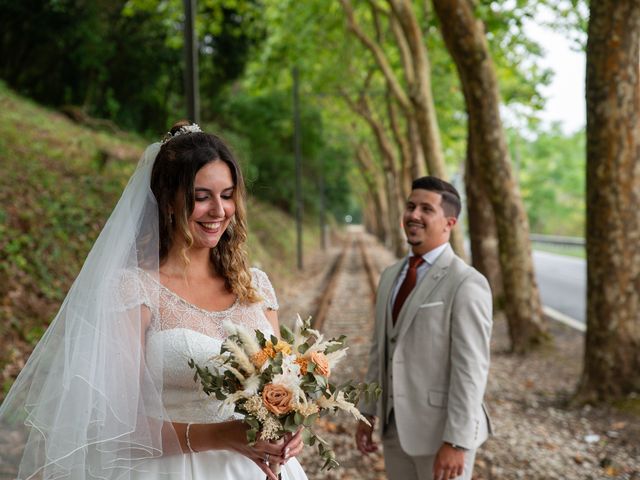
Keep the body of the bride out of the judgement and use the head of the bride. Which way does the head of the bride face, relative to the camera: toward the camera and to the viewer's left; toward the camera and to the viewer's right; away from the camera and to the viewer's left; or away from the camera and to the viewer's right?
toward the camera and to the viewer's right

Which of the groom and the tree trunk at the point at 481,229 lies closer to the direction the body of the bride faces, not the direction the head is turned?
the groom

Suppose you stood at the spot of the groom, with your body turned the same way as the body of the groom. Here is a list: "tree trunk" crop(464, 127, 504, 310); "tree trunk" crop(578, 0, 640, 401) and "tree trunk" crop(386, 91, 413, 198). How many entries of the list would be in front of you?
0

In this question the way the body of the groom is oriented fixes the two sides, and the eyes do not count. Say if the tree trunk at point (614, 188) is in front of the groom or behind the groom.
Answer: behind

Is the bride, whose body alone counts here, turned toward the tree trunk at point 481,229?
no

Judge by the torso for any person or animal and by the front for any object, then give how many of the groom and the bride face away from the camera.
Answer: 0

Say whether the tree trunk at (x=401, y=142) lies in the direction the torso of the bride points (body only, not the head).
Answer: no

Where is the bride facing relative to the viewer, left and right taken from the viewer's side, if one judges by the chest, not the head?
facing the viewer and to the right of the viewer

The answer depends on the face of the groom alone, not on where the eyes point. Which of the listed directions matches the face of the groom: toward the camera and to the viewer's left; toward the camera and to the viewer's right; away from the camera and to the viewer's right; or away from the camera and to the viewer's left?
toward the camera and to the viewer's left

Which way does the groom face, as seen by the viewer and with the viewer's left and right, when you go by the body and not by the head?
facing the viewer and to the left of the viewer

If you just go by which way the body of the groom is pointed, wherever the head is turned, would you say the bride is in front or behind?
in front

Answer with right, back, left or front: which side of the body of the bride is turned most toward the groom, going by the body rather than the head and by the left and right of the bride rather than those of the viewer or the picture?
left

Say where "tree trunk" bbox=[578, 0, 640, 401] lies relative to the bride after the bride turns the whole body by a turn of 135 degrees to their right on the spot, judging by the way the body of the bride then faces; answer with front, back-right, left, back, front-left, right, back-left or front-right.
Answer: back-right

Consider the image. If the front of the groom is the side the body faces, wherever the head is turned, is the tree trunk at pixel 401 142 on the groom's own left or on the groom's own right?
on the groom's own right
